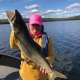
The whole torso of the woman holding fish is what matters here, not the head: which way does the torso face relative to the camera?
toward the camera
